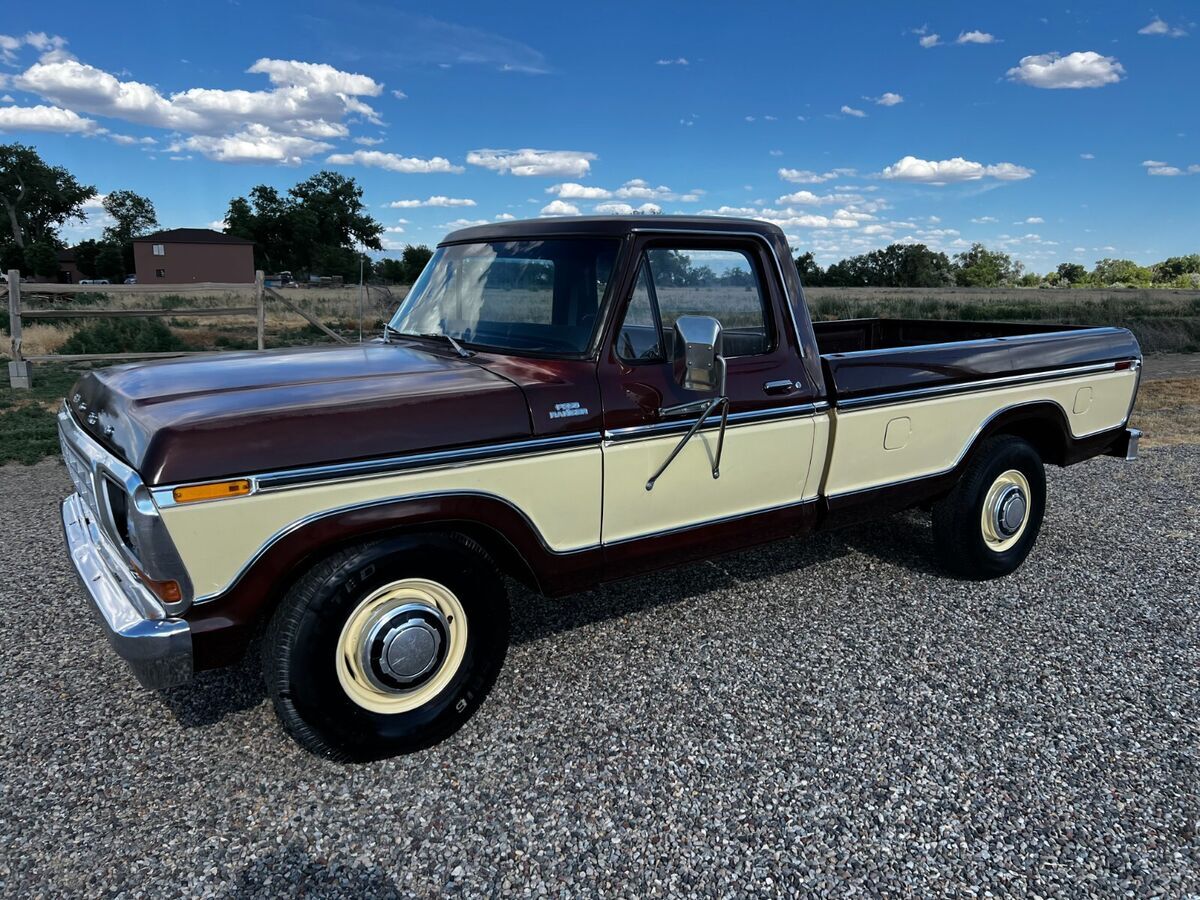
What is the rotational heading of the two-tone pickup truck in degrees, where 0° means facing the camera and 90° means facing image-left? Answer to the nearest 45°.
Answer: approximately 45°

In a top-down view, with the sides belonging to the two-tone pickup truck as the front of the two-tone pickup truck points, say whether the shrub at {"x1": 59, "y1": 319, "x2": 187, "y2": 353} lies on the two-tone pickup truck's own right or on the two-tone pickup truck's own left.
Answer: on the two-tone pickup truck's own right
